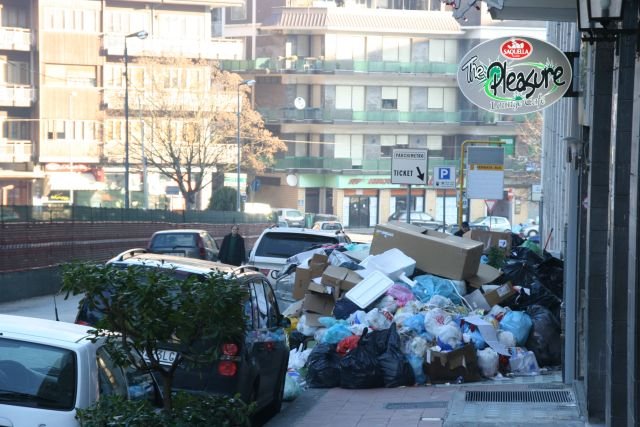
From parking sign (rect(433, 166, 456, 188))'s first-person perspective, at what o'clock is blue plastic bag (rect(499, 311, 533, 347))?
The blue plastic bag is roughly at 12 o'clock from the parking sign.

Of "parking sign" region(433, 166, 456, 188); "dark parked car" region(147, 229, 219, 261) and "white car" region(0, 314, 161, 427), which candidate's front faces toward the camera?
the parking sign

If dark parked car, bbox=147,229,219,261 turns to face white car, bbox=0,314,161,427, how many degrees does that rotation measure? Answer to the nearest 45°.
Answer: approximately 180°

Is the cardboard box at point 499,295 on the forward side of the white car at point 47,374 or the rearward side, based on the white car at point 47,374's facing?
on the forward side

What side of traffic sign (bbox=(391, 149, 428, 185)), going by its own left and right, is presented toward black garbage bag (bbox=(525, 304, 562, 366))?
front

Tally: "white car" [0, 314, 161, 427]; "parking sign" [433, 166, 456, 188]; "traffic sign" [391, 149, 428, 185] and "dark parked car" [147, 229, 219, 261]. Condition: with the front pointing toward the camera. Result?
2

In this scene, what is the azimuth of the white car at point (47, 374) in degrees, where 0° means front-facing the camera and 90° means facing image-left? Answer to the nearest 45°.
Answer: approximately 225°

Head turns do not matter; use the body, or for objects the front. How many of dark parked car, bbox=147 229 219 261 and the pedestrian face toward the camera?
1

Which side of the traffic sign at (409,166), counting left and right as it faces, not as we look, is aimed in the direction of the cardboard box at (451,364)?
front

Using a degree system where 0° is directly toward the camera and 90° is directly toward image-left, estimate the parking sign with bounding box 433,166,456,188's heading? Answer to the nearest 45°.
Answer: approximately 0°

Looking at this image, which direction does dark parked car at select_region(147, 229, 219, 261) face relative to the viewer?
away from the camera

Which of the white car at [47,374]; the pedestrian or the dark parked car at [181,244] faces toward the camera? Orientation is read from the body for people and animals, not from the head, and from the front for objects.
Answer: the pedestrian

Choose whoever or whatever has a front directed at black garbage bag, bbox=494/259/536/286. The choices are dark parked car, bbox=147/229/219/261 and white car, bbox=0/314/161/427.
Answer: the white car
